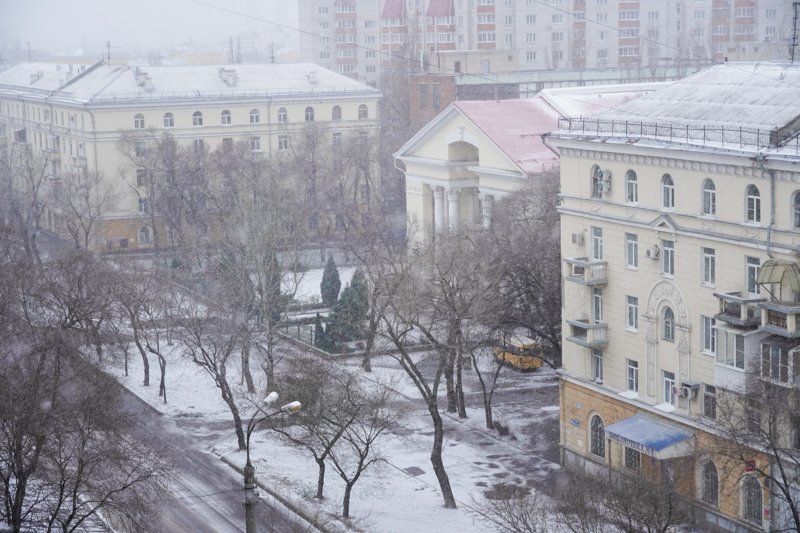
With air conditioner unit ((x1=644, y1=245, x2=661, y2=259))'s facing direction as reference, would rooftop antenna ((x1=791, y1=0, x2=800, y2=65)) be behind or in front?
behind

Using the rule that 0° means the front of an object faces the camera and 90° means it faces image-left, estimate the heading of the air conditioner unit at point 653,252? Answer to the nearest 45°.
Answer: approximately 45°

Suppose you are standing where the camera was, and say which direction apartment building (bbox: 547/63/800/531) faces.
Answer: facing the viewer and to the left of the viewer
